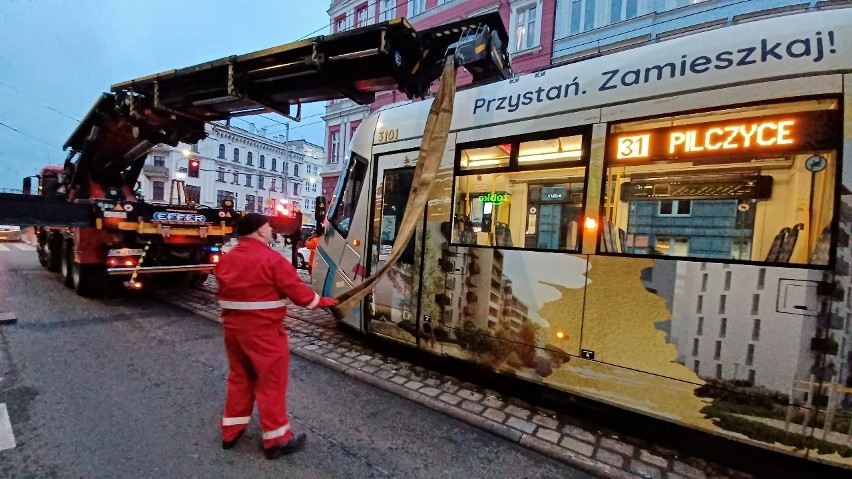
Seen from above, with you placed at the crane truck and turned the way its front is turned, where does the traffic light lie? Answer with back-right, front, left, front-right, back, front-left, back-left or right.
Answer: front-right

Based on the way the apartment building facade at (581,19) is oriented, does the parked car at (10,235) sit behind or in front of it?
in front

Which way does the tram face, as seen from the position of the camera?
facing away from the viewer and to the left of the viewer

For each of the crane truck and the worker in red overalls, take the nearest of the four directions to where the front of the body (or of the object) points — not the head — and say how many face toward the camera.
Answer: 0

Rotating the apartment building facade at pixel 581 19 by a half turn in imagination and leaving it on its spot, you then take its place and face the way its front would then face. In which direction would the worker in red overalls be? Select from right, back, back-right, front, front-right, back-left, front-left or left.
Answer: back-right

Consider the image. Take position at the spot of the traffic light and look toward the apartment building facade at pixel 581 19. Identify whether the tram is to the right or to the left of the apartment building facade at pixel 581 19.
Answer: right

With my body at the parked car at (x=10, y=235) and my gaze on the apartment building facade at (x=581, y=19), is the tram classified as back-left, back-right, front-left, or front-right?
front-right

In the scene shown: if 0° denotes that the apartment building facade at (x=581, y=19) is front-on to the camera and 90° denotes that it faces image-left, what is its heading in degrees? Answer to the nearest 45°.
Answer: approximately 45°

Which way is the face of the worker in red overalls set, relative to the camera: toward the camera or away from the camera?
away from the camera

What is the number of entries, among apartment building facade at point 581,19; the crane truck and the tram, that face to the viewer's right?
0

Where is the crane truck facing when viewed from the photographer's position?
facing away from the viewer and to the left of the viewer

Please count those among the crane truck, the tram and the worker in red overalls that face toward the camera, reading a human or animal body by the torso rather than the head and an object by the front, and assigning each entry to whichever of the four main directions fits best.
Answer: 0

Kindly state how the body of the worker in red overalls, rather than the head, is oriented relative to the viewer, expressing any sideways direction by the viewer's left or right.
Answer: facing away from the viewer and to the right of the viewer
